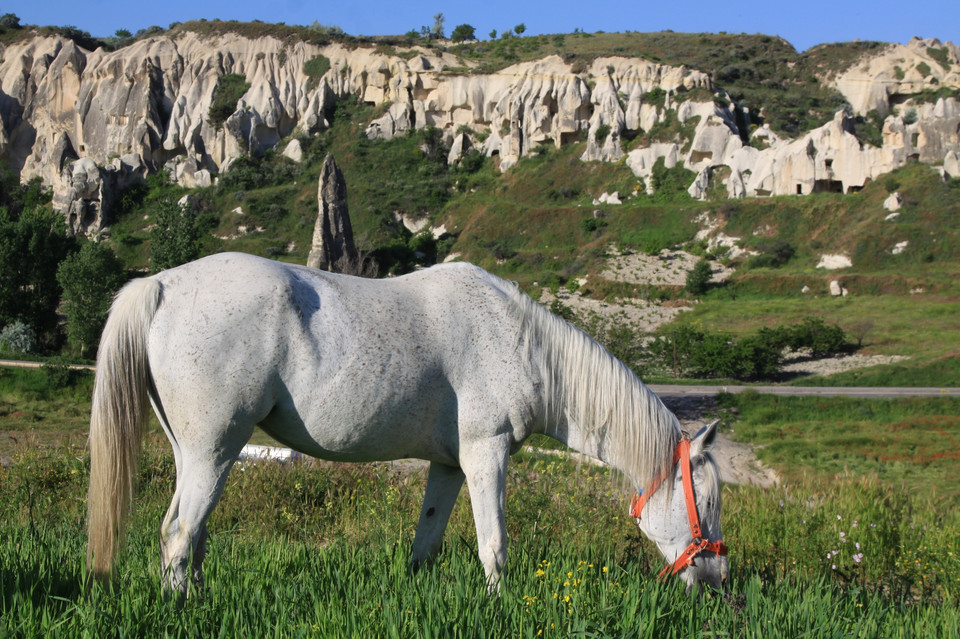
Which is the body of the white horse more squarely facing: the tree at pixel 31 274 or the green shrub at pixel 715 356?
the green shrub

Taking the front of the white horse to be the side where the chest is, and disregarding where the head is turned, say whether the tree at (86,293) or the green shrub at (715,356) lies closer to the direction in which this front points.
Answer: the green shrub

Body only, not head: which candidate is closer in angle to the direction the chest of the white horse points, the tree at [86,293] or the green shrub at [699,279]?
the green shrub

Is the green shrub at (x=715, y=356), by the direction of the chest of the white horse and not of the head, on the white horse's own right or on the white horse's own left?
on the white horse's own left

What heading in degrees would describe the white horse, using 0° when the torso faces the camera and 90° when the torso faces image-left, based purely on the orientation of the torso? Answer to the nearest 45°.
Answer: approximately 270°

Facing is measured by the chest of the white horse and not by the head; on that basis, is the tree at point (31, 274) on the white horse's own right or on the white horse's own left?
on the white horse's own left

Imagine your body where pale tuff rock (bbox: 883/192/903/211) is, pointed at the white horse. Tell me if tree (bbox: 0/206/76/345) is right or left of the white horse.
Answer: right

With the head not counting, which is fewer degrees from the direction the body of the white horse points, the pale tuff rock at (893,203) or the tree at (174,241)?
the pale tuff rock

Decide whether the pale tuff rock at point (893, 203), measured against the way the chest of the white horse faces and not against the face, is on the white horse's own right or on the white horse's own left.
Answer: on the white horse's own left

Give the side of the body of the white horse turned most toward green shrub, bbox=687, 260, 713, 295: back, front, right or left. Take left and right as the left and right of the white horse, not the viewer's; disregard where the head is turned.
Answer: left

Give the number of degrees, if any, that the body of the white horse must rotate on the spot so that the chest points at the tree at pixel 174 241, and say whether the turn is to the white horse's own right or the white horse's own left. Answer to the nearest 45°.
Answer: approximately 90° to the white horse's own left
